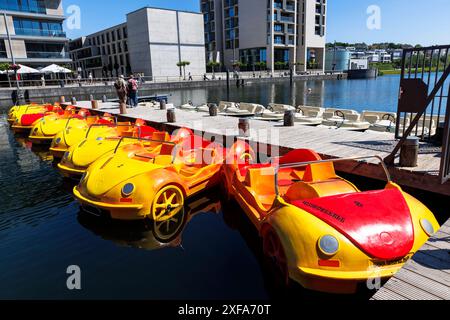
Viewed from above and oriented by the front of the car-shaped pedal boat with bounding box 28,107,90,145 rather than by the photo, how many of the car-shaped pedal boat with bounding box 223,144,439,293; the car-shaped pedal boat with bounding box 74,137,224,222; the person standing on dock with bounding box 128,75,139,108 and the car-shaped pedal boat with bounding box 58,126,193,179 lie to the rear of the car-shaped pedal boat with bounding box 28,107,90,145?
1

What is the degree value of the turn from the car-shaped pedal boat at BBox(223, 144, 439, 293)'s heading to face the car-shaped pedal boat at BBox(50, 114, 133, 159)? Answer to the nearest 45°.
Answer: approximately 180°

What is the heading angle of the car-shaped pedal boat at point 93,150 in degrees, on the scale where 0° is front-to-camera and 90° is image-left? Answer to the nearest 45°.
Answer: approximately 45°

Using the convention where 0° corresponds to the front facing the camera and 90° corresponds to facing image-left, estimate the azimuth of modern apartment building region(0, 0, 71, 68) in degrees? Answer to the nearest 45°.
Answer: approximately 315°

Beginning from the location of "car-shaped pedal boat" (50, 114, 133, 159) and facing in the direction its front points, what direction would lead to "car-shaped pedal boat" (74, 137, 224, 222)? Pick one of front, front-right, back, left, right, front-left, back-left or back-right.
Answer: front-left

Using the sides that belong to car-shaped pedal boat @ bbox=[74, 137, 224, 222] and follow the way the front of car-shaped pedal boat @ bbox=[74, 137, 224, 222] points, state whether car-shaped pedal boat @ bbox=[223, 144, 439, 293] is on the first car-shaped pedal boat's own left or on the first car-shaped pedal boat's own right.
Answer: on the first car-shaped pedal boat's own left

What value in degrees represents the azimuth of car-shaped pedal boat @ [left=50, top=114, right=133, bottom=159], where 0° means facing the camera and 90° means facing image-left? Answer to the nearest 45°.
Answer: approximately 45°

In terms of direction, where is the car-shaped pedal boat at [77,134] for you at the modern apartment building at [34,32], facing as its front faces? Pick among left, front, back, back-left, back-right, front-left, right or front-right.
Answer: front-right

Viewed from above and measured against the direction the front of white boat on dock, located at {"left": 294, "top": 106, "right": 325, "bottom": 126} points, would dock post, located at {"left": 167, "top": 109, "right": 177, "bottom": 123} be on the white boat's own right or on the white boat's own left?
on the white boat's own right

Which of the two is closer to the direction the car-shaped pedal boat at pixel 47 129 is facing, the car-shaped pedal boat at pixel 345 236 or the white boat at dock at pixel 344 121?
the car-shaped pedal boat

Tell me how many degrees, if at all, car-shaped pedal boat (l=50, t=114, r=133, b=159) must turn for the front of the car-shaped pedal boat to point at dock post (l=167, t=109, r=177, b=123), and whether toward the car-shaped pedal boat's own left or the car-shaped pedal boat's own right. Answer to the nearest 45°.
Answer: approximately 180°

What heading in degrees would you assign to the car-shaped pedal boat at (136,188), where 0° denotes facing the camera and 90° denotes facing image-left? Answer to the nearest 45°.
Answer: approximately 45°

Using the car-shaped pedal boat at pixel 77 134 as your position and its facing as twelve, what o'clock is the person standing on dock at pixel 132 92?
The person standing on dock is roughly at 5 o'clock from the car-shaped pedal boat.
